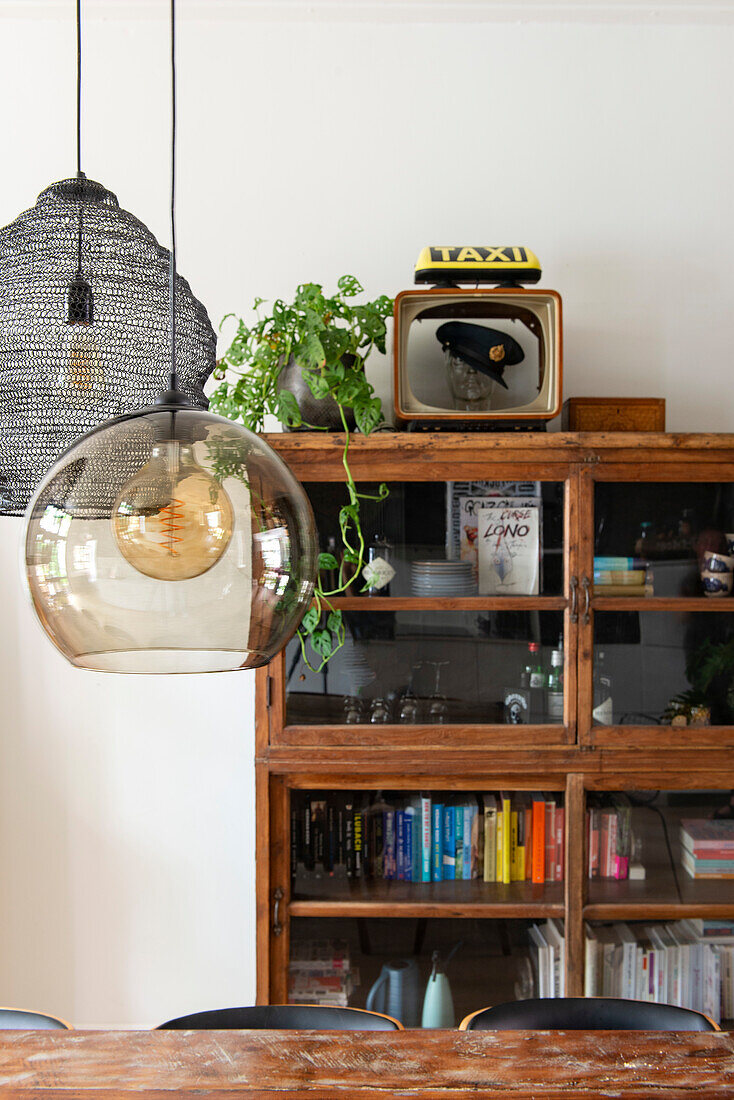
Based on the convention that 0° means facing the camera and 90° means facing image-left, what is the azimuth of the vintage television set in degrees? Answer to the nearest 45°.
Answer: approximately 0°

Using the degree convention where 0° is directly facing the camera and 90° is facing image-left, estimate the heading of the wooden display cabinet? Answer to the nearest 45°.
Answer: approximately 0°

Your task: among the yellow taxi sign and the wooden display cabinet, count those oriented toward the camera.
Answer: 2
